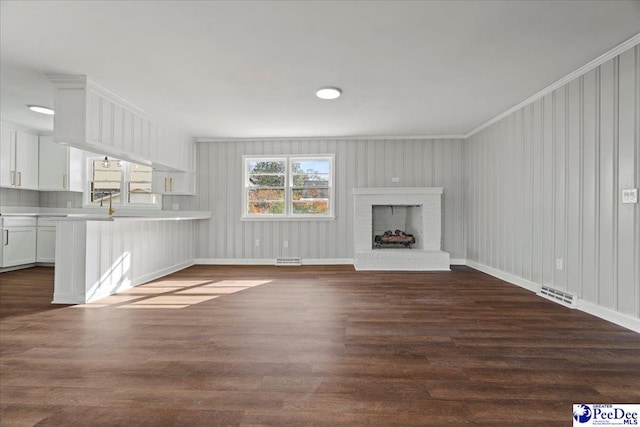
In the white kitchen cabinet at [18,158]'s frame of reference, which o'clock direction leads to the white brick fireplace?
The white brick fireplace is roughly at 12 o'clock from the white kitchen cabinet.

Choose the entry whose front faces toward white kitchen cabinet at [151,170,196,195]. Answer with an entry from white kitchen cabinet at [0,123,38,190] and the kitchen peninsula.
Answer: white kitchen cabinet at [0,123,38,190]

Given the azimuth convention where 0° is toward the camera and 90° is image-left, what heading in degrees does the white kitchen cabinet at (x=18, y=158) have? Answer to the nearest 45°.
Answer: approximately 315°

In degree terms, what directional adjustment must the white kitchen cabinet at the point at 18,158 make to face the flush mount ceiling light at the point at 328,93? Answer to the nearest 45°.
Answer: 0° — it already faces it

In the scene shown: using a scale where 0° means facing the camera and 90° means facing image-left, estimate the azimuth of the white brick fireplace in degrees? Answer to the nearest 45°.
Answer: approximately 0°

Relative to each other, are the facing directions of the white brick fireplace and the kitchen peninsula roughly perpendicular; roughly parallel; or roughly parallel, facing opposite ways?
roughly perpendicular

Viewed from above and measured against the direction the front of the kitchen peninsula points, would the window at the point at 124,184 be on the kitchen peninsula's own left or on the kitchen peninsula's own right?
on the kitchen peninsula's own left

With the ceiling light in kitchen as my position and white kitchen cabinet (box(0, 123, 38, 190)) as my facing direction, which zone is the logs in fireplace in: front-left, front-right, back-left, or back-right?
back-right
